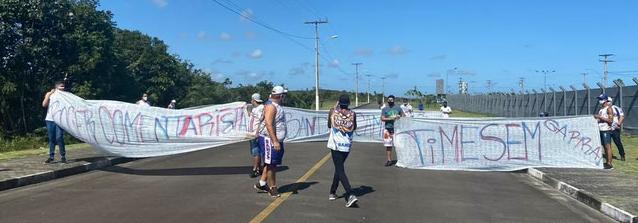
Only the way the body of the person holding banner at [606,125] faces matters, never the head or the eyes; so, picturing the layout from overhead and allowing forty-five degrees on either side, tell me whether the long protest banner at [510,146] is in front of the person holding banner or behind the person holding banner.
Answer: in front

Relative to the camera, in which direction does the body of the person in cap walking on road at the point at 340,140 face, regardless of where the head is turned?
away from the camera

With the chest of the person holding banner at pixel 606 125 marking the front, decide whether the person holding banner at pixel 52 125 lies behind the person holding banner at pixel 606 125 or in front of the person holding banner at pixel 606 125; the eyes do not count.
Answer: in front

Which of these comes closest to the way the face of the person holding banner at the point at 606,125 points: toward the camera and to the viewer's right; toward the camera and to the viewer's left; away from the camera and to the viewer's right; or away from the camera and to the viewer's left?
toward the camera and to the viewer's left

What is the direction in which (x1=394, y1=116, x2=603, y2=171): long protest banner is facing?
toward the camera

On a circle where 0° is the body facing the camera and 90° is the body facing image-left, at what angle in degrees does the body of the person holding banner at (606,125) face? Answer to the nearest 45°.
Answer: approximately 45°

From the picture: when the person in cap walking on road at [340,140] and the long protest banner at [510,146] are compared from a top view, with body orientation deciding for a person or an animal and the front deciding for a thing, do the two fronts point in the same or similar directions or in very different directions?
very different directions
